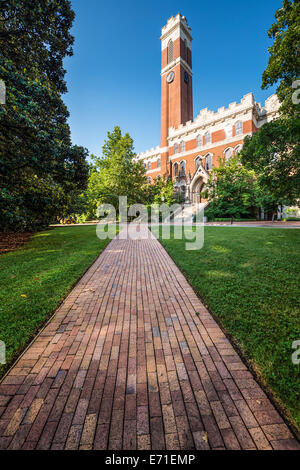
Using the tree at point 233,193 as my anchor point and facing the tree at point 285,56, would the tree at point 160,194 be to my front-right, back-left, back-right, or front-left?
back-right

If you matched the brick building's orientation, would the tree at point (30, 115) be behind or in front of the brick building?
in front

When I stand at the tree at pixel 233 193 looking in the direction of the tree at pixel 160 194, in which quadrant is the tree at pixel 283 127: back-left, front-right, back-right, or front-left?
back-left

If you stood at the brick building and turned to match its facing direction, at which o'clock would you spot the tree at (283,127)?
The tree is roughly at 10 o'clock from the brick building.

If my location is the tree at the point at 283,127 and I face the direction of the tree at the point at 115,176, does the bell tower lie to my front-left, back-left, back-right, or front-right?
front-right

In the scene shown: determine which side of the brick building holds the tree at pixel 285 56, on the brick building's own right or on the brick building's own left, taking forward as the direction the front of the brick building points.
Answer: on the brick building's own left

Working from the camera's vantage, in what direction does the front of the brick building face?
facing the viewer and to the left of the viewer
